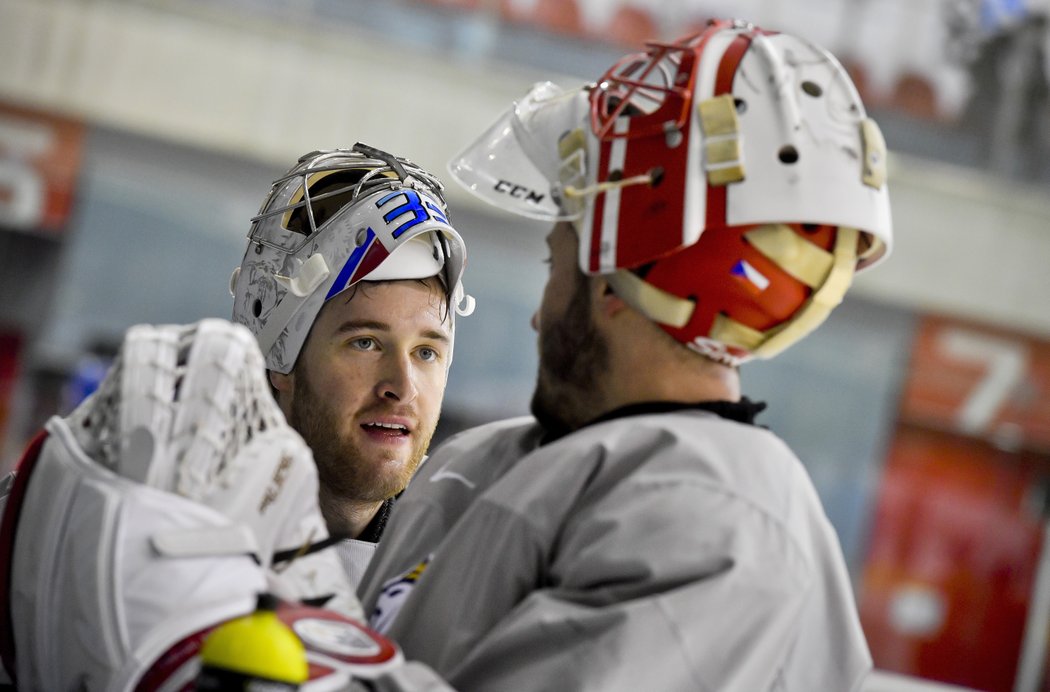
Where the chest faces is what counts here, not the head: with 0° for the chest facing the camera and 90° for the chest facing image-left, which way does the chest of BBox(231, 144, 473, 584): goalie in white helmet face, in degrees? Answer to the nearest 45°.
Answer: approximately 315°

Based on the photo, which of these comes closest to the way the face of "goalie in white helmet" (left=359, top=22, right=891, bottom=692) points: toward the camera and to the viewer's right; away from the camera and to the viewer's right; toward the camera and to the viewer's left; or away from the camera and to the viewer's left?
away from the camera and to the viewer's left

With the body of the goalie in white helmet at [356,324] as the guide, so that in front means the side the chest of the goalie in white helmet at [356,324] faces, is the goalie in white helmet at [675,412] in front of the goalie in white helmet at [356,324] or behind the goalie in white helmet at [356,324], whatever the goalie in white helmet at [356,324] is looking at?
in front

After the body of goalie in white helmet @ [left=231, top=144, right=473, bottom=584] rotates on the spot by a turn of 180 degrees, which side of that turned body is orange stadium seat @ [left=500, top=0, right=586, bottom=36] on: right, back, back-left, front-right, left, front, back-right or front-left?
front-right

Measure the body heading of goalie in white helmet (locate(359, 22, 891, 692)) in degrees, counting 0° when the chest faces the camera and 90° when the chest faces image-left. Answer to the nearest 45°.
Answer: approximately 90°

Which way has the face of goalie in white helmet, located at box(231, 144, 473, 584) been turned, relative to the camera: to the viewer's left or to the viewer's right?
to the viewer's right
